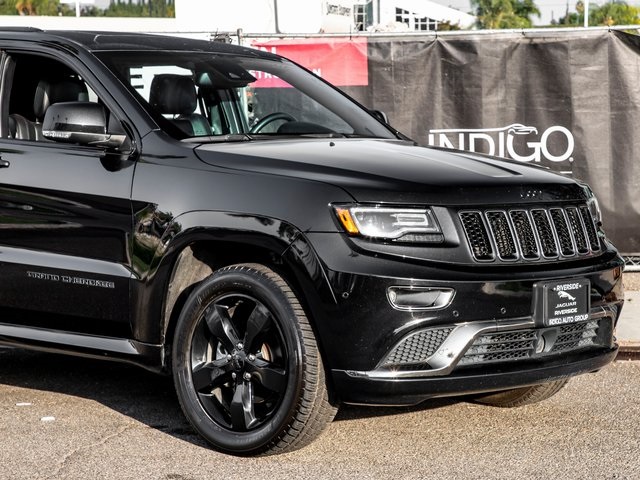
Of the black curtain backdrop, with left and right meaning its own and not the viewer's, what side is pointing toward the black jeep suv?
front

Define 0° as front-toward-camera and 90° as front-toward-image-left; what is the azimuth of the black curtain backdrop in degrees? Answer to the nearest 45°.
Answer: approximately 0°

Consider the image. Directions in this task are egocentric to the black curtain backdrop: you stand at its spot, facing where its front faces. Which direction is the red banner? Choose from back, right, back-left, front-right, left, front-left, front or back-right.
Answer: right

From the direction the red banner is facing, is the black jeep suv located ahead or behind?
ahead

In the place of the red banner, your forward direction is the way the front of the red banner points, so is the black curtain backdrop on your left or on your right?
on your left

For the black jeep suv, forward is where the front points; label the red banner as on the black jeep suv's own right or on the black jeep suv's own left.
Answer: on the black jeep suv's own left

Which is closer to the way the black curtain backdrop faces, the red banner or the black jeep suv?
the black jeep suv

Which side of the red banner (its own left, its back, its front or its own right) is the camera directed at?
front

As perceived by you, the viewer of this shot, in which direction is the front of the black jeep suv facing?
facing the viewer and to the right of the viewer
